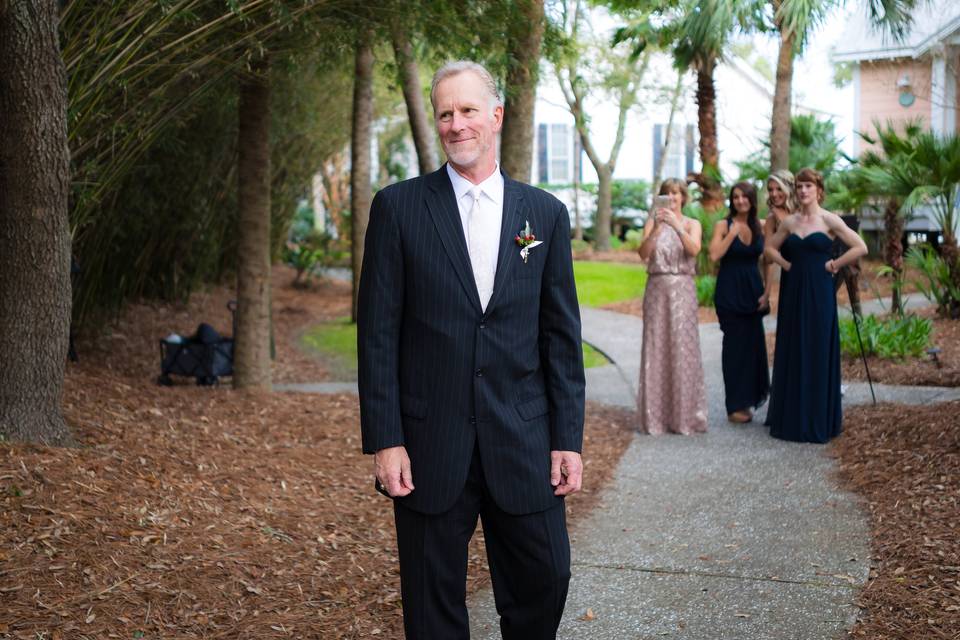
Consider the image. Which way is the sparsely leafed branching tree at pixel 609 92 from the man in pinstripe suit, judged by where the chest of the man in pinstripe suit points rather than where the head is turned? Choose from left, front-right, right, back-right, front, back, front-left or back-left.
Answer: back

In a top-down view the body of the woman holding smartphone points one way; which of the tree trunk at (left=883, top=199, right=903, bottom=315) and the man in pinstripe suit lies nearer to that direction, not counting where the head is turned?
the man in pinstripe suit

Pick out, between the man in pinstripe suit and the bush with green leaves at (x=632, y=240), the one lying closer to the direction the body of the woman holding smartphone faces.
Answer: the man in pinstripe suit

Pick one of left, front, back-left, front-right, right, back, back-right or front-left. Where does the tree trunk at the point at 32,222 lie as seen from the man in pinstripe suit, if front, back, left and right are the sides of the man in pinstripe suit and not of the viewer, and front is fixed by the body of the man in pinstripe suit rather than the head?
back-right

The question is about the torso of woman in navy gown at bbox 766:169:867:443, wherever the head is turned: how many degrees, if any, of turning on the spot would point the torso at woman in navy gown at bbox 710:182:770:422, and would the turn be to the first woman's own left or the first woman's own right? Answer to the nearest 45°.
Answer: approximately 135° to the first woman's own right

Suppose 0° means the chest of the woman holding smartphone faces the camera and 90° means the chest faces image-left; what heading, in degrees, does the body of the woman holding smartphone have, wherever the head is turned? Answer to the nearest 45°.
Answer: approximately 0°
